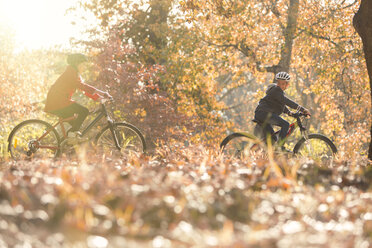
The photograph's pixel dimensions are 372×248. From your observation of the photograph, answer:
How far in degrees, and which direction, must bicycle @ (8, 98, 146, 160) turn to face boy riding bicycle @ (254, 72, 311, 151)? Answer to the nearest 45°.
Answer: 0° — it already faces them

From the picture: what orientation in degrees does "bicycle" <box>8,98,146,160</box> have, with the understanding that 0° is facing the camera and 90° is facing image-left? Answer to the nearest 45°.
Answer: approximately 270°

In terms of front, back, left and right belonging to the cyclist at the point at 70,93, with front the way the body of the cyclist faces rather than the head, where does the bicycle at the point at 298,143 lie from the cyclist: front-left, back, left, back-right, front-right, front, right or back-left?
front

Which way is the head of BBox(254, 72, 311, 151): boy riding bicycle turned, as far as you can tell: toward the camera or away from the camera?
toward the camera

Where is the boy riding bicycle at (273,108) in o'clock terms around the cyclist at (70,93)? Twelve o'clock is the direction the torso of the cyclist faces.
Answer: The boy riding bicycle is roughly at 12 o'clock from the cyclist.

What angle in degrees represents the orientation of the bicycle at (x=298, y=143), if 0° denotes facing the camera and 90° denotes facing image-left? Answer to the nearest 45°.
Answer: approximately 270°

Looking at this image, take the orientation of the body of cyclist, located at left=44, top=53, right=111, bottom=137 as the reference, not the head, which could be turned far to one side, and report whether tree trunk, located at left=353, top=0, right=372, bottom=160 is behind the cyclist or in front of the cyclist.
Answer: in front

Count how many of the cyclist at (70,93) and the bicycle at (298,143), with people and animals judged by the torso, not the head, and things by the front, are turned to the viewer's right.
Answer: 2

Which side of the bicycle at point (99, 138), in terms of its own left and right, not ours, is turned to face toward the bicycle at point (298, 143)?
front

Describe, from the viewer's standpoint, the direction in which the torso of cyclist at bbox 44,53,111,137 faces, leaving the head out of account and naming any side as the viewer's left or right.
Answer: facing to the right of the viewer
